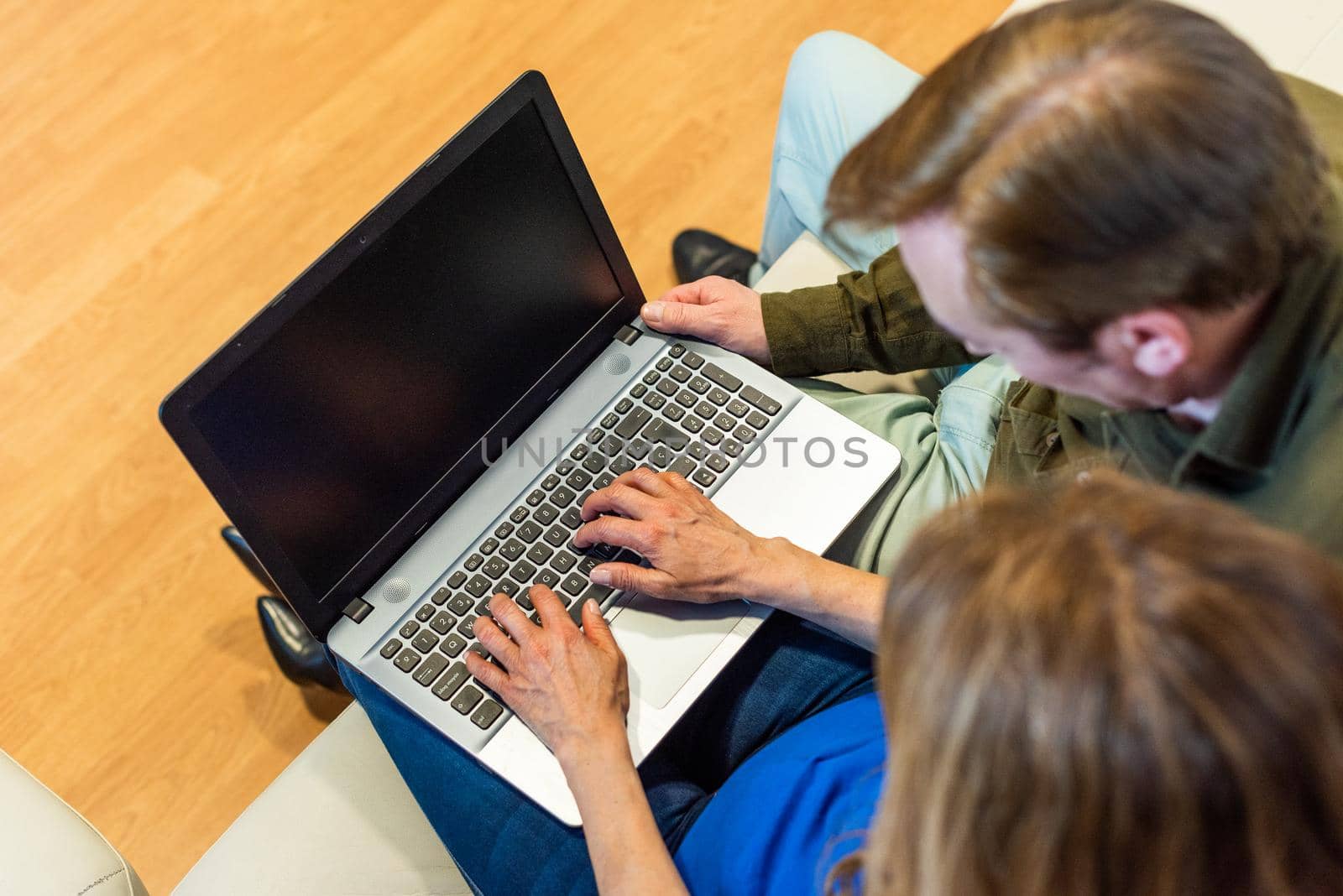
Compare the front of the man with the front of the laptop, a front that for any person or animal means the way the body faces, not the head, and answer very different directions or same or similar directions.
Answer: very different directions

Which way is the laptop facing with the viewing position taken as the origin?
facing the viewer and to the right of the viewer

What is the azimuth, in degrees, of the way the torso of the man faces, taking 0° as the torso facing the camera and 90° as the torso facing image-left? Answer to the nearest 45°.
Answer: approximately 90°

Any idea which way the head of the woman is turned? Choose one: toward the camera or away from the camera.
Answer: away from the camera

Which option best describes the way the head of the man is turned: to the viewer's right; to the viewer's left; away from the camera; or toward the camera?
to the viewer's left
